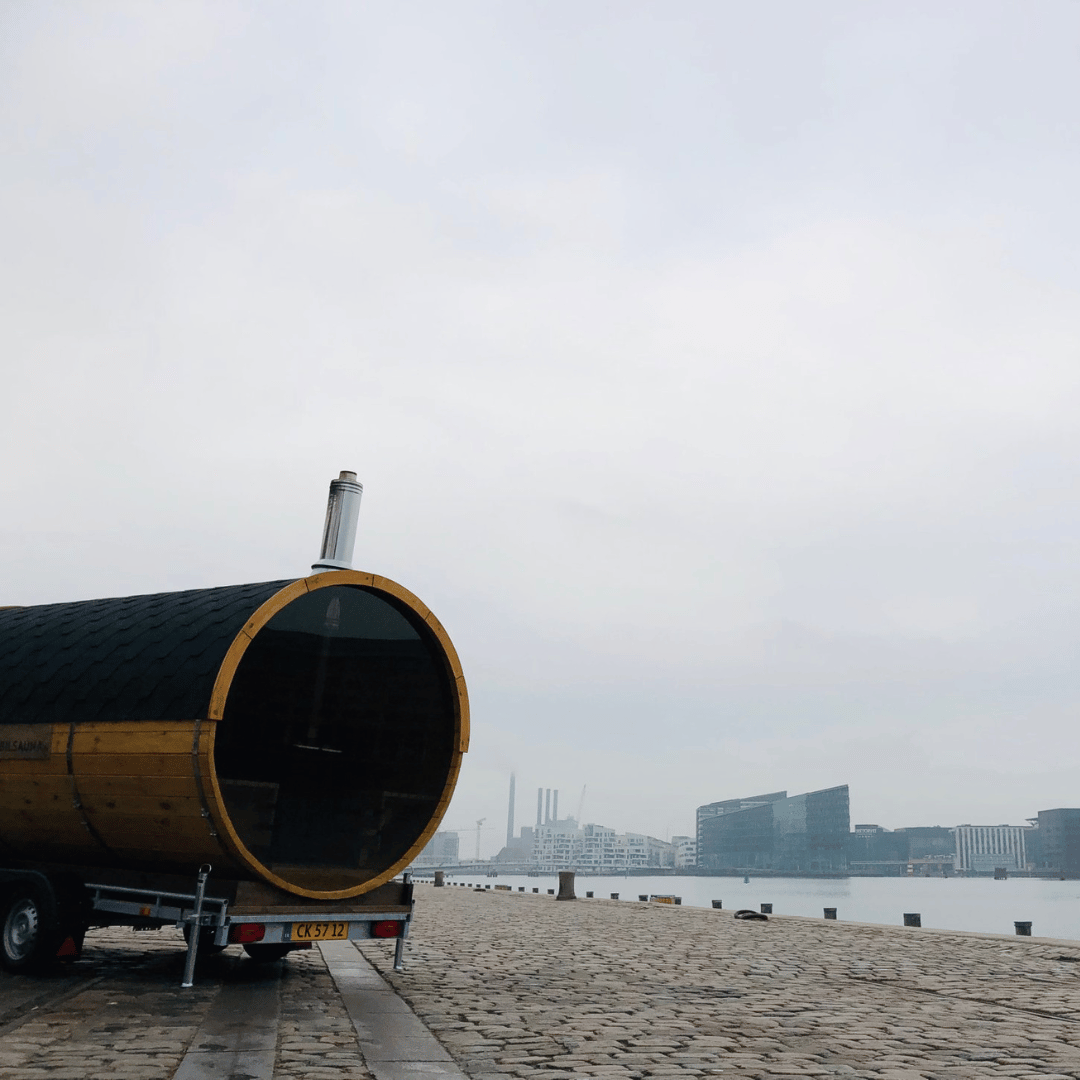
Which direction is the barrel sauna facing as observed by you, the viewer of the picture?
facing the viewer and to the right of the viewer
